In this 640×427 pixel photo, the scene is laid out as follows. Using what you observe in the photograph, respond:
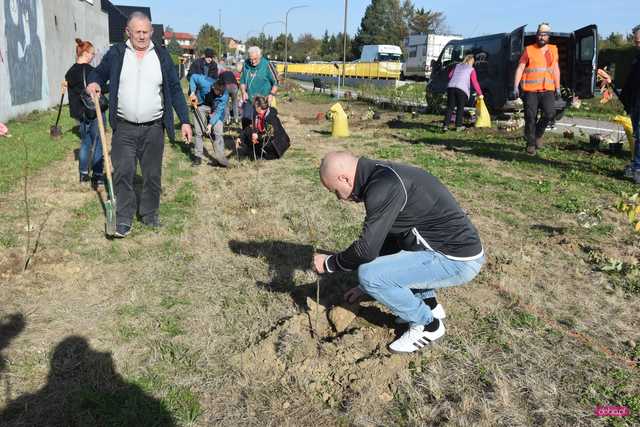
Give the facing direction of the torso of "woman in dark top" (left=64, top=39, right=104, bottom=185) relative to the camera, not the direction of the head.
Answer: to the viewer's right

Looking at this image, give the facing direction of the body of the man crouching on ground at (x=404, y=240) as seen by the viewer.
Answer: to the viewer's left

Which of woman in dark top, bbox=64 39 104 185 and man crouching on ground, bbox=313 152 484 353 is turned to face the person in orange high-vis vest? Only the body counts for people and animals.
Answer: the woman in dark top

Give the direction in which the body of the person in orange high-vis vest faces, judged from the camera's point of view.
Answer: toward the camera

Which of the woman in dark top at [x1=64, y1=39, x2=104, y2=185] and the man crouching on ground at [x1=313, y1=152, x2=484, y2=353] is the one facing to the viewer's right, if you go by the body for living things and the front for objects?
the woman in dark top

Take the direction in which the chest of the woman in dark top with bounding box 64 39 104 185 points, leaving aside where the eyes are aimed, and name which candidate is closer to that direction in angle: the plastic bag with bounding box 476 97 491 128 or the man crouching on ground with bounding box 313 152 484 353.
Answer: the plastic bag

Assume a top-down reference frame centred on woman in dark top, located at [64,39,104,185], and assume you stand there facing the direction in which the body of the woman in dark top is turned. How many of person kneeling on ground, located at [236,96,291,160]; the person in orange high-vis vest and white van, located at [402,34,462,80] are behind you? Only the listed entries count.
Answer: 0

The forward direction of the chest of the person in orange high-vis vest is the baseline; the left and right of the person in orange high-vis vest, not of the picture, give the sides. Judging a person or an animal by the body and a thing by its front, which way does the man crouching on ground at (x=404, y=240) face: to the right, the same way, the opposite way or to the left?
to the right

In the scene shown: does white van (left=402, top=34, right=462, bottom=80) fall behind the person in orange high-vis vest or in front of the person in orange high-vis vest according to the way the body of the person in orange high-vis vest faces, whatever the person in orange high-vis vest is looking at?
behind

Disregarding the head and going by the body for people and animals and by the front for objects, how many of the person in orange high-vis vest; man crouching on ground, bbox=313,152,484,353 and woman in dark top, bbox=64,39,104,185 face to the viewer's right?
1

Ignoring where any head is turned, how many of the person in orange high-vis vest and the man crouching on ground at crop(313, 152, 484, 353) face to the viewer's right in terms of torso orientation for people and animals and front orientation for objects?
0

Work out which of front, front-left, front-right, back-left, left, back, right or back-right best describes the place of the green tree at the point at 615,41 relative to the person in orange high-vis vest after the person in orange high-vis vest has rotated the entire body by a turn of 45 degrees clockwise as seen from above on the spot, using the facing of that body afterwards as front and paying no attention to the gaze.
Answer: back-right

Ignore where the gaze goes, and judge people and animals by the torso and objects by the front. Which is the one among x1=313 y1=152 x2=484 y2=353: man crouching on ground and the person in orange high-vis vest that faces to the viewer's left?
the man crouching on ground

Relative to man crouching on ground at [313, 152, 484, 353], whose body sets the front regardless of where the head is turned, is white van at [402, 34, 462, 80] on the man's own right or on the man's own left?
on the man's own right

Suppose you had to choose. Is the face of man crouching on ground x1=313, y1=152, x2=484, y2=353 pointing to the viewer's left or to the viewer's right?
to the viewer's left
